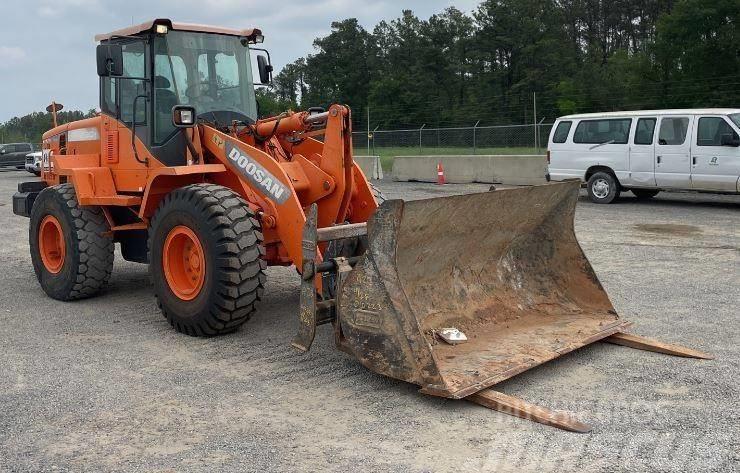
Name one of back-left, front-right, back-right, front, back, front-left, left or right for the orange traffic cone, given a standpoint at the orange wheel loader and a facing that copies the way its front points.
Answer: back-left

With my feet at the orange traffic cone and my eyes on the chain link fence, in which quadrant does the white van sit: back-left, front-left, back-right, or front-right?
back-right

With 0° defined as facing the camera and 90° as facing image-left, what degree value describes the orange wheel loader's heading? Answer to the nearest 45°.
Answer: approximately 315°

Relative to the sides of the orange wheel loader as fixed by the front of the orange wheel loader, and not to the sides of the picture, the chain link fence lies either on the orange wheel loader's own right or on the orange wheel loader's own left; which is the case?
on the orange wheel loader's own left

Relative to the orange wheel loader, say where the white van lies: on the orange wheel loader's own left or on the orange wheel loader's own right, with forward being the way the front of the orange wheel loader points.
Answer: on the orange wheel loader's own left

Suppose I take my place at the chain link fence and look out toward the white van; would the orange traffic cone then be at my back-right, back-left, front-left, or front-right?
front-right
